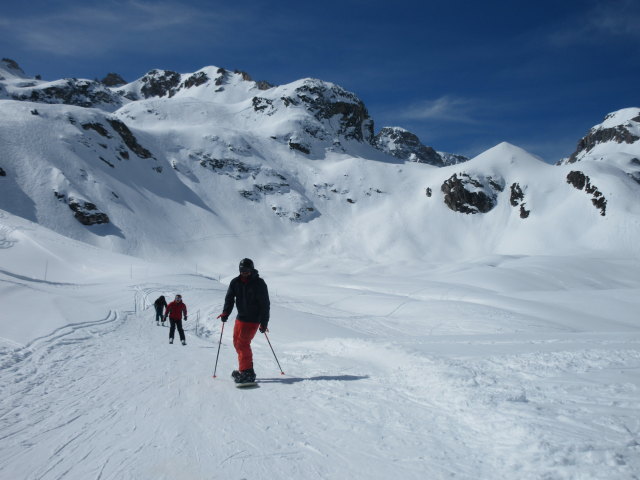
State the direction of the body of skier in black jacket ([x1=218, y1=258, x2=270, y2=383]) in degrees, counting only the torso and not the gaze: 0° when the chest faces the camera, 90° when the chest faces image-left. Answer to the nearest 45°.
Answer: approximately 45°
